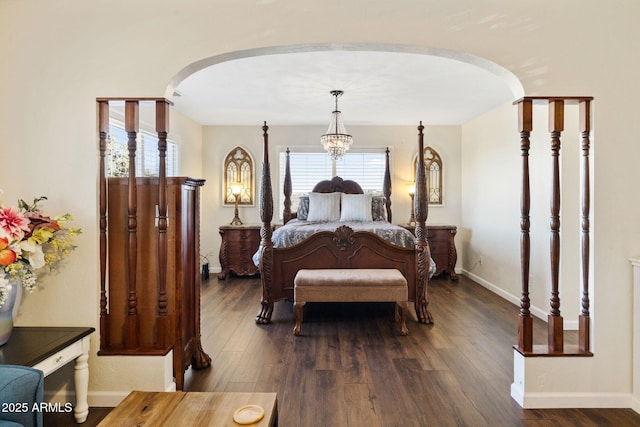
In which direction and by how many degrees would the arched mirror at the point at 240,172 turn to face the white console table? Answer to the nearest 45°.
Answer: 0° — it already faces it

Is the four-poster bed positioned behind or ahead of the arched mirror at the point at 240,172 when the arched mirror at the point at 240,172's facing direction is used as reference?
ahead

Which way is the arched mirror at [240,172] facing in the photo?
toward the camera

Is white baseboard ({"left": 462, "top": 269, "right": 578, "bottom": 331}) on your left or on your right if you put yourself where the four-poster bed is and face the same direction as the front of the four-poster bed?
on your left

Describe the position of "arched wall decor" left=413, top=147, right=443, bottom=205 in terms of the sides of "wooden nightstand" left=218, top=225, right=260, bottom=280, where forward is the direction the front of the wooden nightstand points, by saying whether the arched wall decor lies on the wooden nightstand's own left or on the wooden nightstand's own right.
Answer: on the wooden nightstand's own left

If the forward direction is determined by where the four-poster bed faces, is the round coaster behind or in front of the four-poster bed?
in front

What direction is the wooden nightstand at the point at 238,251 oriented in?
toward the camera

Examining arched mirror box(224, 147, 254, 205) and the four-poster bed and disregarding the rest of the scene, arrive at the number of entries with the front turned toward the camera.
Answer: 2

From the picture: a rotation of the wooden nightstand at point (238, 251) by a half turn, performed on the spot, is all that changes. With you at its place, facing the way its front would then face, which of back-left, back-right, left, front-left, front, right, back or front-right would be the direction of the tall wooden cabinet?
back

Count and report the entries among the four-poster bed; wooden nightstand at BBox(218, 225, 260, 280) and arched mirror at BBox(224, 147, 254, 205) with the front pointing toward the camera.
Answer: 3

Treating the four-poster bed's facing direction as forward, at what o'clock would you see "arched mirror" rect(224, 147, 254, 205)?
The arched mirror is roughly at 5 o'clock from the four-poster bed.

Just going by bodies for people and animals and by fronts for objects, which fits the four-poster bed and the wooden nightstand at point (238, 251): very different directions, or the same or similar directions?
same or similar directions

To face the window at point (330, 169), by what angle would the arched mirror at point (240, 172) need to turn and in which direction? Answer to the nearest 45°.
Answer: approximately 90° to its left
